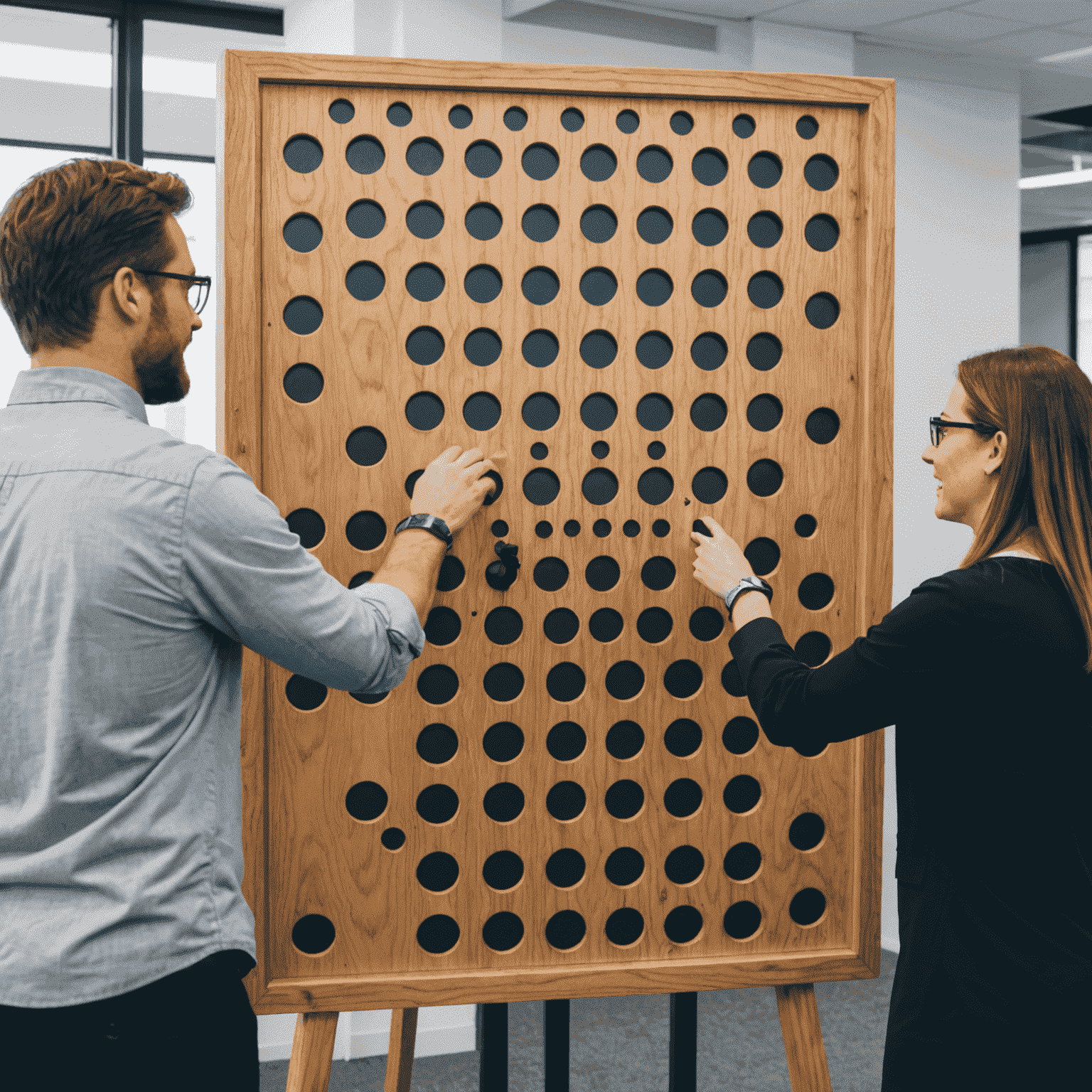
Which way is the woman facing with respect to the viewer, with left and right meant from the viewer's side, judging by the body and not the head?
facing away from the viewer and to the left of the viewer

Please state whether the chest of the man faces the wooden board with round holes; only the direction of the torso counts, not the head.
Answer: yes

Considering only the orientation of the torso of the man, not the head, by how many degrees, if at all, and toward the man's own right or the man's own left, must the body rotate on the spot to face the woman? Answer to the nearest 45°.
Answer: approximately 45° to the man's own right

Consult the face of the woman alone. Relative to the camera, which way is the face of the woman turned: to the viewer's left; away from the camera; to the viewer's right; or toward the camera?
to the viewer's left

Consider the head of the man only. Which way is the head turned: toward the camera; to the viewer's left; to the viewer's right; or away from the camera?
to the viewer's right

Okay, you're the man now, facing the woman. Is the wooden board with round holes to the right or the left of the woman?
left

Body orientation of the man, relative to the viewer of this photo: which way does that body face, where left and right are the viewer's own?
facing away from the viewer and to the right of the viewer

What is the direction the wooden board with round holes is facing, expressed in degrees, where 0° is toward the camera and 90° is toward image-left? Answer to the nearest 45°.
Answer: approximately 0°

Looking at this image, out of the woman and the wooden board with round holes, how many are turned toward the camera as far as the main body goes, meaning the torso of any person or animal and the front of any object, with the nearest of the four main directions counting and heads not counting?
1

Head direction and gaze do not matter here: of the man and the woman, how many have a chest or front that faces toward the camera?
0

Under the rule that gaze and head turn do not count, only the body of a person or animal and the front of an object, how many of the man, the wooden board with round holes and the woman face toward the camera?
1

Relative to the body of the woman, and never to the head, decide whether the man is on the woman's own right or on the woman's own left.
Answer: on the woman's own left
